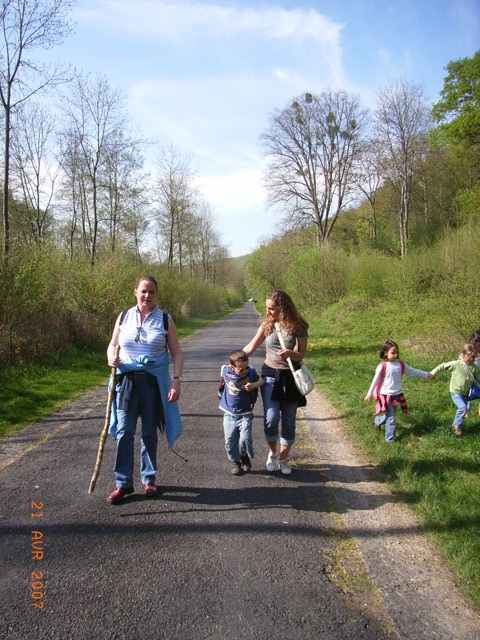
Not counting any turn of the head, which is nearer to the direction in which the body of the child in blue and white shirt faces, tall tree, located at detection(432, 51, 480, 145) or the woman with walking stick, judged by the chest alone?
the woman with walking stick

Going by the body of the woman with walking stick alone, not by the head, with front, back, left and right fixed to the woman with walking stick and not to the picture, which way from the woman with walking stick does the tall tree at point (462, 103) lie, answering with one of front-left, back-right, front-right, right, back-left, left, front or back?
back-left

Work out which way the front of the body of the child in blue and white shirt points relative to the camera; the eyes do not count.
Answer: toward the camera

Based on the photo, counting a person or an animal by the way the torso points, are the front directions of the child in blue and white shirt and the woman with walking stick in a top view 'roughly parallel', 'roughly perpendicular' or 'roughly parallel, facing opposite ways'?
roughly parallel

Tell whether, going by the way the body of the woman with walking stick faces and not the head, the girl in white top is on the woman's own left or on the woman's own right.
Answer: on the woman's own left

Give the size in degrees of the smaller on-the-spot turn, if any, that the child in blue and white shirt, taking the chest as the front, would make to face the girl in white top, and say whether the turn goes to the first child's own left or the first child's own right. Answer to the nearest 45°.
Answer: approximately 135° to the first child's own left

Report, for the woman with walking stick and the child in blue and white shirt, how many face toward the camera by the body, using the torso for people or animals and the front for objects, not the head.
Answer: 2

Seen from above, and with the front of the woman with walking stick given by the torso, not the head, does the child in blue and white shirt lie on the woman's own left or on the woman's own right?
on the woman's own left

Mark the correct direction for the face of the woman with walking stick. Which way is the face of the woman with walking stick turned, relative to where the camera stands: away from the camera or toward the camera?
toward the camera

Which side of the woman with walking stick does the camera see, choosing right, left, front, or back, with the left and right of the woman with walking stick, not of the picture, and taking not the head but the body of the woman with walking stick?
front

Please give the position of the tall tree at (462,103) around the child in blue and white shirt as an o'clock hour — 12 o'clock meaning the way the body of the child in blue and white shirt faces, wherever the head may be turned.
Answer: The tall tree is roughly at 7 o'clock from the child in blue and white shirt.
